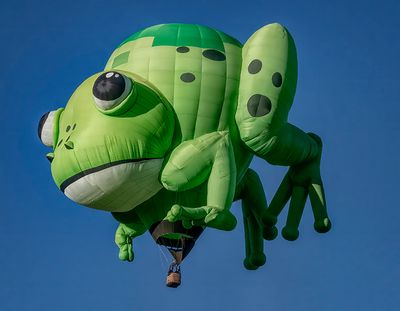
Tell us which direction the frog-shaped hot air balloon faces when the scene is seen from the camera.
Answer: facing the viewer and to the left of the viewer
